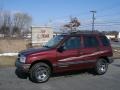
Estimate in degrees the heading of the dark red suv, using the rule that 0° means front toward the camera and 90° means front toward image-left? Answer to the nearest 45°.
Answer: approximately 45°

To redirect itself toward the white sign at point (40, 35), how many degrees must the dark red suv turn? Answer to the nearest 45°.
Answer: approximately 135° to its right
